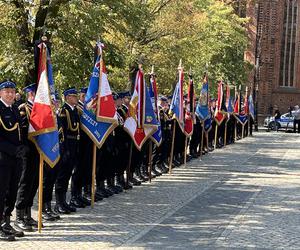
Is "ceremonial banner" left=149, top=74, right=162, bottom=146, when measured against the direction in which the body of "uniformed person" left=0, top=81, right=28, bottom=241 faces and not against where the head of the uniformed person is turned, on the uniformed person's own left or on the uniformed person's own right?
on the uniformed person's own left

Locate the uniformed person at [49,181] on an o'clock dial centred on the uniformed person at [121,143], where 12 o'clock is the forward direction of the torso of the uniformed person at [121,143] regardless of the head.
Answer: the uniformed person at [49,181] is roughly at 2 o'clock from the uniformed person at [121,143].

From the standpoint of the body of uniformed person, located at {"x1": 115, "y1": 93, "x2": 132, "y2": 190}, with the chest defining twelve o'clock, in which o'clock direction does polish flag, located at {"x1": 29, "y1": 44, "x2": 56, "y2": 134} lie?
The polish flag is roughly at 2 o'clock from the uniformed person.

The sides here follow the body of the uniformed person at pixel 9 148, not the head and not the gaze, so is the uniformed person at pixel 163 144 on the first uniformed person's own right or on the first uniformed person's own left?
on the first uniformed person's own left

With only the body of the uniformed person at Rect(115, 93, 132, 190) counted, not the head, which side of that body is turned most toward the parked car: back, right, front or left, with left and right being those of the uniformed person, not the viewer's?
left

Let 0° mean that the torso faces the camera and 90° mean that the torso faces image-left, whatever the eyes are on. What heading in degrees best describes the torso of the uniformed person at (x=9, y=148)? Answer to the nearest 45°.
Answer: approximately 315°

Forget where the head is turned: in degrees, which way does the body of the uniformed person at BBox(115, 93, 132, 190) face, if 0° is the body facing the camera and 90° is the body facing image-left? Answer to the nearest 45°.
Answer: approximately 315°

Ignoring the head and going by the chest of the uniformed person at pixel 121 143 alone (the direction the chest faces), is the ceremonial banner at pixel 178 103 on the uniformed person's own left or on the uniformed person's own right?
on the uniformed person's own left

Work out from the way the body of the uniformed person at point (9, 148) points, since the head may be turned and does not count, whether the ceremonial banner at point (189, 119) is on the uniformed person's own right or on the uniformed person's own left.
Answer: on the uniformed person's own left

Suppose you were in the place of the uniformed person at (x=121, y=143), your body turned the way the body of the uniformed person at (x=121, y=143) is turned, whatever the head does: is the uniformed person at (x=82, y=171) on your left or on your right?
on your right

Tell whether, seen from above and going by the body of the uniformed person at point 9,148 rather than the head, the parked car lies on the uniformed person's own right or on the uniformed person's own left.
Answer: on the uniformed person's own left

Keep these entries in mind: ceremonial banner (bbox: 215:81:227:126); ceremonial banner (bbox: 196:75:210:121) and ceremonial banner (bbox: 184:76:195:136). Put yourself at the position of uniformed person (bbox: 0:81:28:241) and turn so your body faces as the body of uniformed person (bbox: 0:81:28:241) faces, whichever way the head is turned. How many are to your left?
3

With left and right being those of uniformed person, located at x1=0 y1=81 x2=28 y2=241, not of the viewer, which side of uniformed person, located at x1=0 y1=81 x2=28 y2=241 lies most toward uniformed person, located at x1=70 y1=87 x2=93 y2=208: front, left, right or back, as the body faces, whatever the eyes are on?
left
